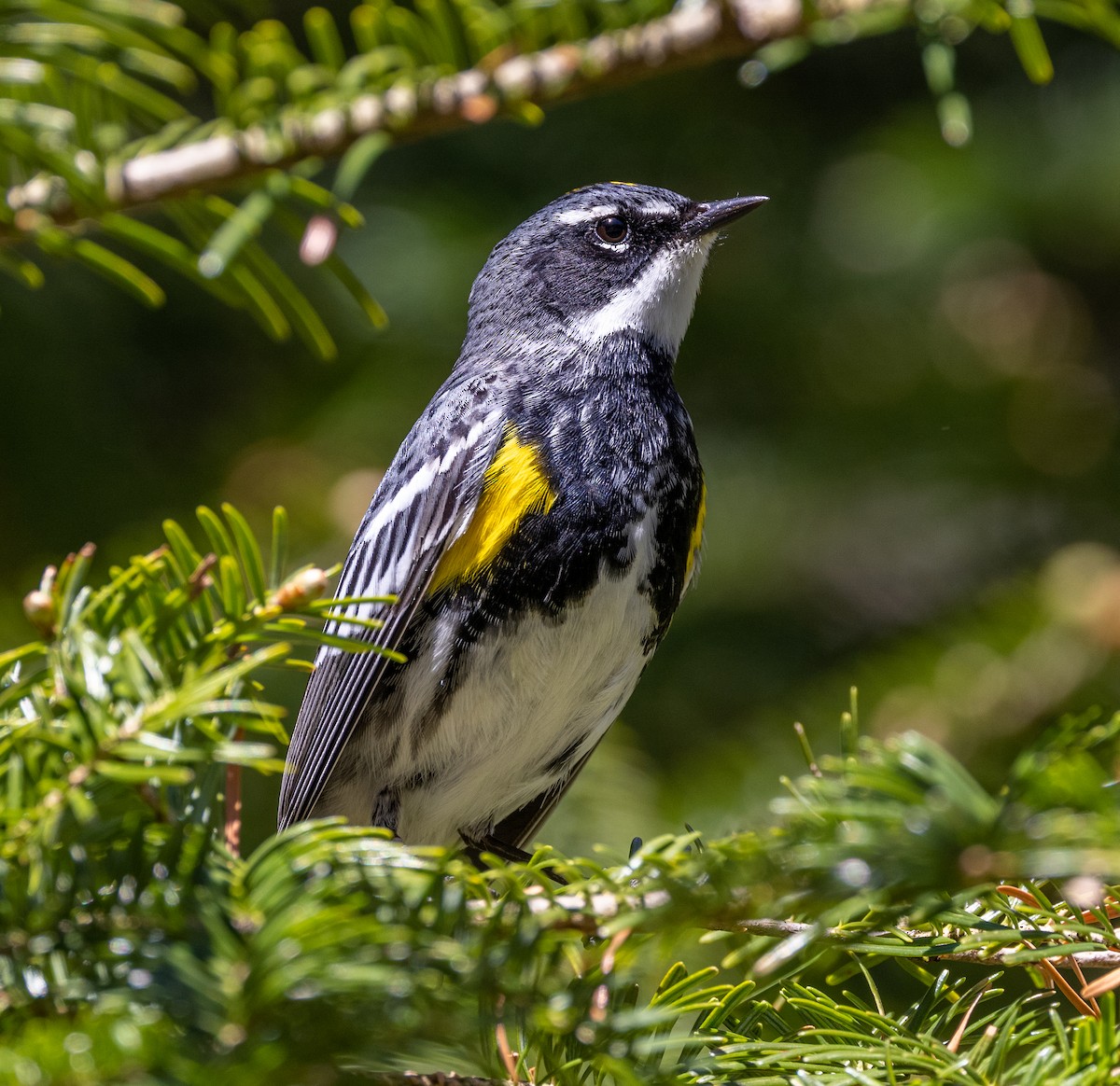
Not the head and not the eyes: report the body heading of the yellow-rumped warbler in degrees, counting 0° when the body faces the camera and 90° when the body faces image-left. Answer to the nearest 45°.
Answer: approximately 315°
